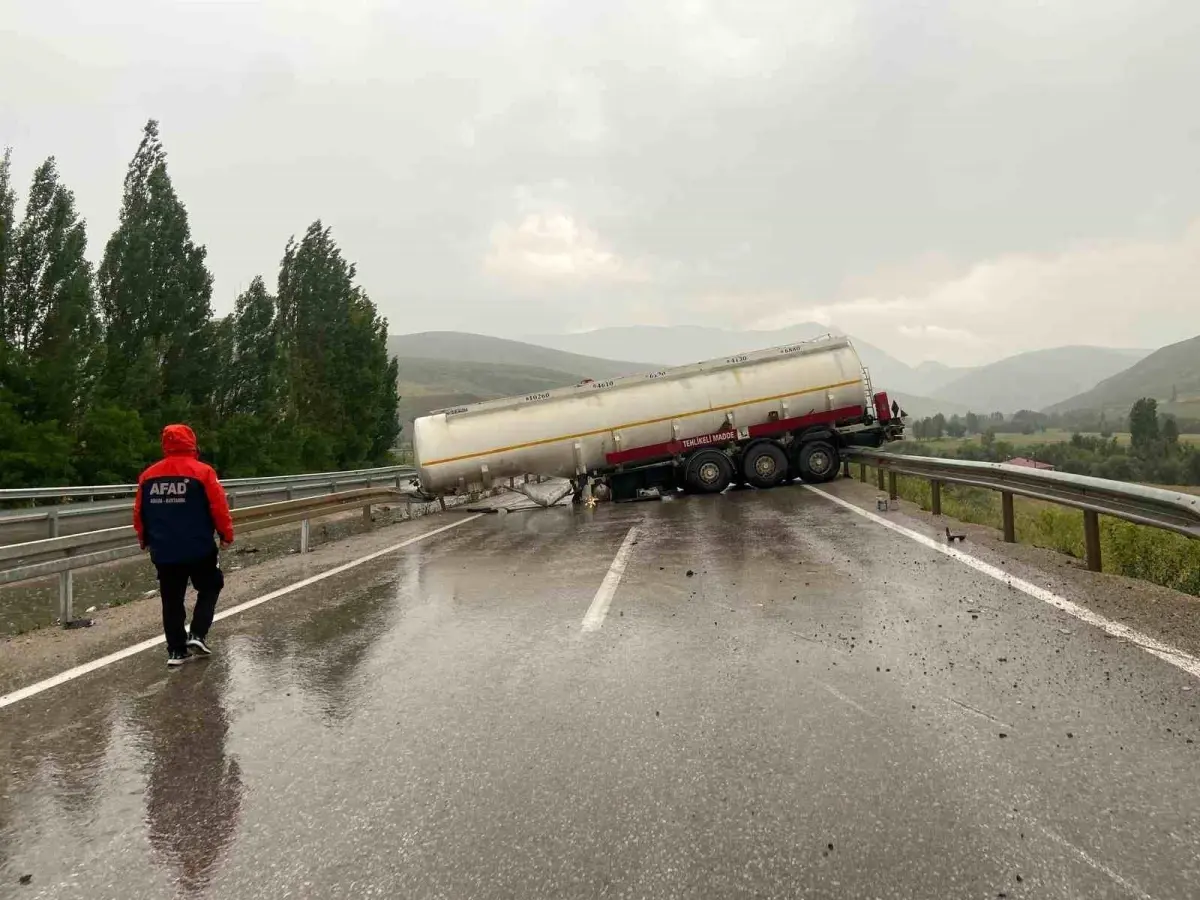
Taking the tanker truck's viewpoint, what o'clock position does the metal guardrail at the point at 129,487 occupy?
The metal guardrail is roughly at 12 o'clock from the tanker truck.

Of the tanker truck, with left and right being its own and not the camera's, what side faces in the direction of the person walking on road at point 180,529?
left

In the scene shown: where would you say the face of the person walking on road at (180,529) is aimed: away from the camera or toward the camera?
away from the camera

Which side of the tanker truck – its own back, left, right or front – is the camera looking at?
left
